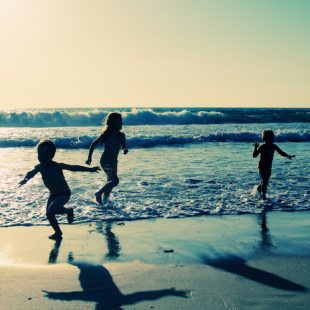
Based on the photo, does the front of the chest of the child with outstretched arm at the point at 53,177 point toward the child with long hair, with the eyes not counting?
no

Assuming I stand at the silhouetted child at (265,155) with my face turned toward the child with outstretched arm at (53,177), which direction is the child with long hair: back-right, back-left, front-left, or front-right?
front-right

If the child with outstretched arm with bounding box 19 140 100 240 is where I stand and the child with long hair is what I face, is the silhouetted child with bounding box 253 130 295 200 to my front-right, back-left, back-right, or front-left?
front-right

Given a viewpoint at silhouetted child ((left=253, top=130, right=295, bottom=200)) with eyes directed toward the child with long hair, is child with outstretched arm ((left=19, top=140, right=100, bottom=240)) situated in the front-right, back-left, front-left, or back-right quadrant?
front-left

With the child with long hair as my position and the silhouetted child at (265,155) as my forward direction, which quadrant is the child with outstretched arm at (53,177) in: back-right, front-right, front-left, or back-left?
back-right
